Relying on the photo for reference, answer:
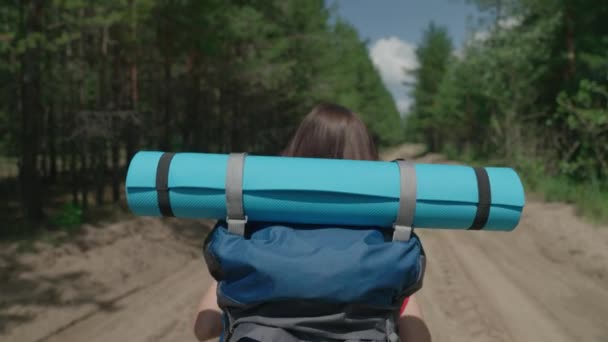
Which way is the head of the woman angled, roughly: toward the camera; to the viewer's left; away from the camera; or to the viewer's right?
away from the camera

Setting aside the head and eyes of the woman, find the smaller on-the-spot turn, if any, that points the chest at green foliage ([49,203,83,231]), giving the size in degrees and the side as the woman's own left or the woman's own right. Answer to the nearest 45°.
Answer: approximately 45° to the woman's own left

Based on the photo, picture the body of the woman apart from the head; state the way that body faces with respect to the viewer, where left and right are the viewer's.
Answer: facing away from the viewer
